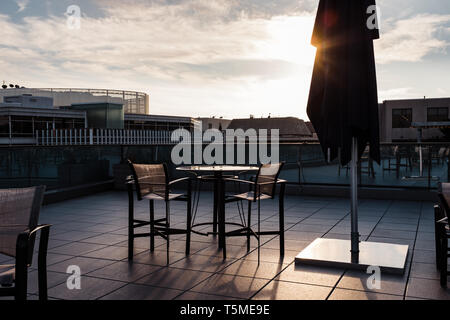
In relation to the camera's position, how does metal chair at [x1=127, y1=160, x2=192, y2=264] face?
facing away from the viewer and to the right of the viewer

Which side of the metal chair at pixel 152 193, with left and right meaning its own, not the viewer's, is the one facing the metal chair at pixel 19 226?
back

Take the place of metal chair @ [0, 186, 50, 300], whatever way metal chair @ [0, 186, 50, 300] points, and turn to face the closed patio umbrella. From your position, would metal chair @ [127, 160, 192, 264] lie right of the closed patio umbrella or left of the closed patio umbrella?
left
